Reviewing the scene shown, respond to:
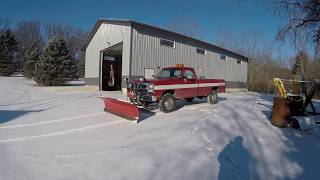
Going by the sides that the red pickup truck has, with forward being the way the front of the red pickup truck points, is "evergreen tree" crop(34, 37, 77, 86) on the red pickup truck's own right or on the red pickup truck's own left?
on the red pickup truck's own right

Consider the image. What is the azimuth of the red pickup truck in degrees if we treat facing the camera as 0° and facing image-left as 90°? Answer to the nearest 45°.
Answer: approximately 45°

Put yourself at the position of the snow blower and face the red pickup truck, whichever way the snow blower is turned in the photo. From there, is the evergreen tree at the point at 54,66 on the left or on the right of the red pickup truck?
right

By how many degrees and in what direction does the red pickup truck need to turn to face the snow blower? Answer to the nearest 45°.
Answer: approximately 135° to its left
